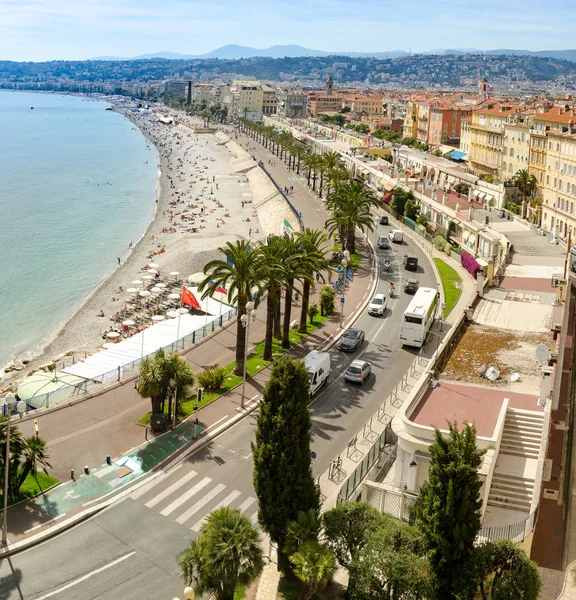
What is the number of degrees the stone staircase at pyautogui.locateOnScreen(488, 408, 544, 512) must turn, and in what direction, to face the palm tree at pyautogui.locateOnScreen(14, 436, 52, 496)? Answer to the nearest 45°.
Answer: approximately 90° to its right

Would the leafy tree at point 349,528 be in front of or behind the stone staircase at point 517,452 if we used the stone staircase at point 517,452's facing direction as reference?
in front

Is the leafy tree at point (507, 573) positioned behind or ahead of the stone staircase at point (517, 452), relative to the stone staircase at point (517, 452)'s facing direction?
ahead

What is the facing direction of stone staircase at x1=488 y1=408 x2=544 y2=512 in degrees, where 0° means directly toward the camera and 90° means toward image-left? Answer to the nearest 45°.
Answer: approximately 0°

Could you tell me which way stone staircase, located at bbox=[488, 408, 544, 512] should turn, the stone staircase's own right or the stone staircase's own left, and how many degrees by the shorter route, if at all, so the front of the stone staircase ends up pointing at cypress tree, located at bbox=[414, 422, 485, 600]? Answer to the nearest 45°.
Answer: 0° — it already faces it

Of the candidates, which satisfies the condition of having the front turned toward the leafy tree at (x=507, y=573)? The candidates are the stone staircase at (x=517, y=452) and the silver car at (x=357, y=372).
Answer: the stone staircase

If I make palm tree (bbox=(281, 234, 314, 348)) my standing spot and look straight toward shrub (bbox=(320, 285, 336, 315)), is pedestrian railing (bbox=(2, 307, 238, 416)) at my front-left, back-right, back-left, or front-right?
back-left

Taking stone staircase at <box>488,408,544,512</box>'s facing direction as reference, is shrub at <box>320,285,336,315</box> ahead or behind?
behind
